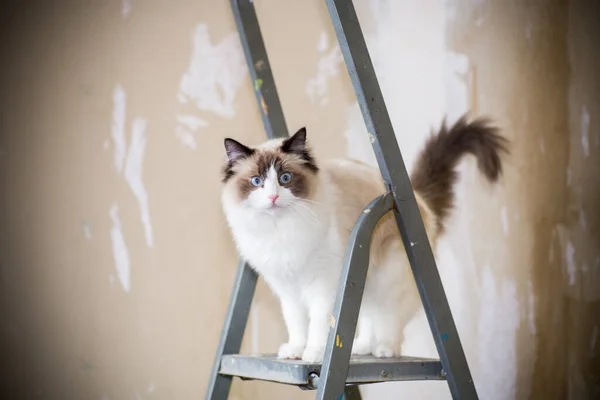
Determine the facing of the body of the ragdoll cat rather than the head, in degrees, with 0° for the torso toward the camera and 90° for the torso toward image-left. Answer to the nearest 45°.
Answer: approximately 45°
